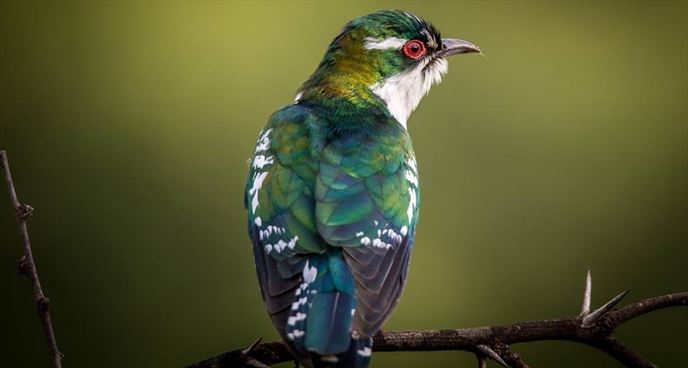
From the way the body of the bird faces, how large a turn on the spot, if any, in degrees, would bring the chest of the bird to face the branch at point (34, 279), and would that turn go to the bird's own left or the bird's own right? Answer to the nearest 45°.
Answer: approximately 135° to the bird's own left

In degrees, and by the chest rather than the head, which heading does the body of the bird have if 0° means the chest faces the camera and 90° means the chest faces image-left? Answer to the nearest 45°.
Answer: approximately 180°
